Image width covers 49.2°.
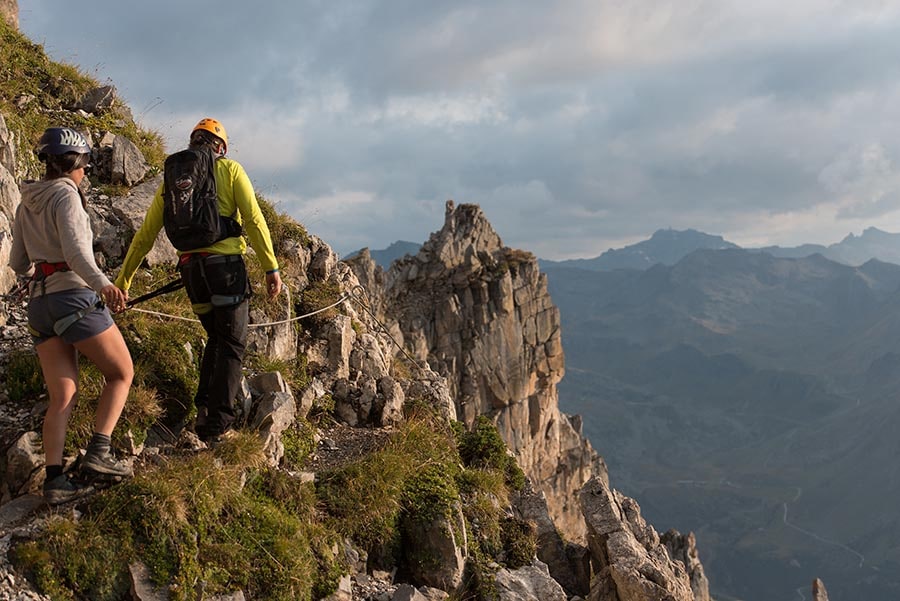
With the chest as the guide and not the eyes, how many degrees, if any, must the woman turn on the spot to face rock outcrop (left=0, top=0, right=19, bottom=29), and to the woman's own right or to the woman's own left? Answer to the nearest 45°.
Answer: approximately 45° to the woman's own left

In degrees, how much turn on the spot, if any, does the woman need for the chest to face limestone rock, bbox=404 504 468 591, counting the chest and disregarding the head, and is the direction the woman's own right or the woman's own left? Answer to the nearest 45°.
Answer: approximately 45° to the woman's own right

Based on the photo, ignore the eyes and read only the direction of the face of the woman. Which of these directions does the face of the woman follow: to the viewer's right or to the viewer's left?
to the viewer's right

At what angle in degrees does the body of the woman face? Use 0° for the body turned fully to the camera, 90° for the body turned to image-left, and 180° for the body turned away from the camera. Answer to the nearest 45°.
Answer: approximately 225°

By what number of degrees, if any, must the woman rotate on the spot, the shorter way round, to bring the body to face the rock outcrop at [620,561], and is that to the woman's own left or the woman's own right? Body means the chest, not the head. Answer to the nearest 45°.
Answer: approximately 45° to the woman's own right

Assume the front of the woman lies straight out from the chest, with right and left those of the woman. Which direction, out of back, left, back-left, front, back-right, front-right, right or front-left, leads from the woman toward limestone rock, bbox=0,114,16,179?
front-left

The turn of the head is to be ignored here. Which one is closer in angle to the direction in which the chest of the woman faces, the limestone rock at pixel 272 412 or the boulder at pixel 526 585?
the limestone rock
